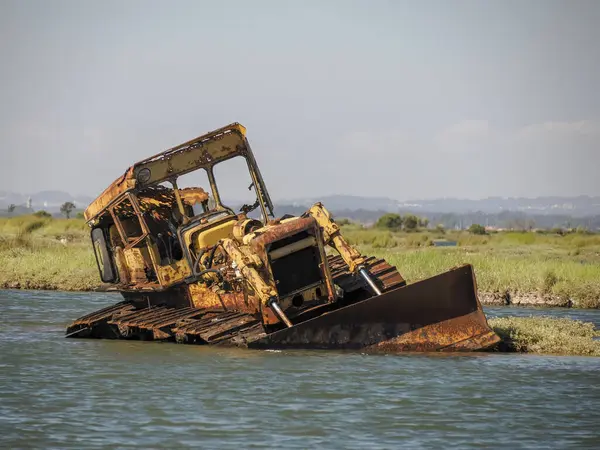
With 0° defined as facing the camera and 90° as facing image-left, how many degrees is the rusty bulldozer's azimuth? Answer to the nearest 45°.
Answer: approximately 315°
